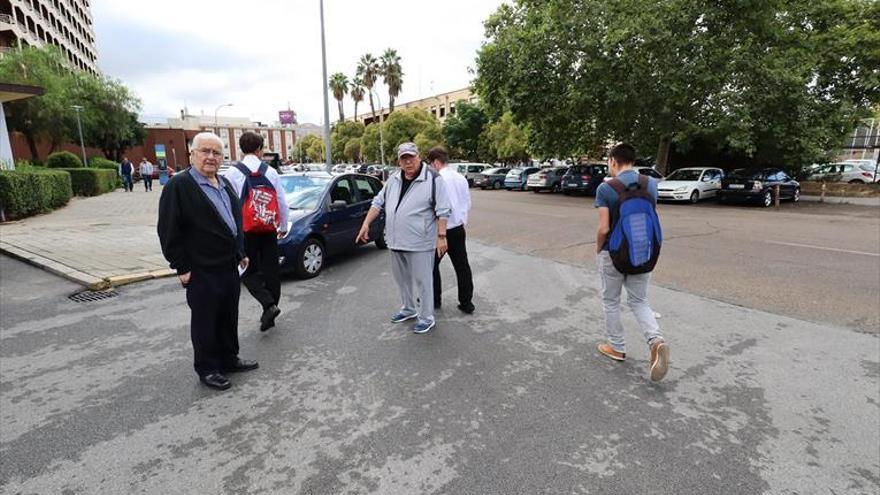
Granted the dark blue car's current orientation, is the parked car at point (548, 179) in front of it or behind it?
behind

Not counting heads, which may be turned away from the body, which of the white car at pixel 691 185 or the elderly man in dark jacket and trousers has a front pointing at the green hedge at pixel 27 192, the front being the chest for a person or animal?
the white car

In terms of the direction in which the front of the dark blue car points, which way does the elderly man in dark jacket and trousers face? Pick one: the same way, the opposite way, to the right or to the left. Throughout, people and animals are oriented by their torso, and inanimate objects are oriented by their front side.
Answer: to the left

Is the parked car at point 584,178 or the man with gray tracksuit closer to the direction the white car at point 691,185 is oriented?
the man with gray tracksuit

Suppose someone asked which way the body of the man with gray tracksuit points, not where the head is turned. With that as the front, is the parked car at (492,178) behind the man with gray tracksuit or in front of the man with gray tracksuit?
behind

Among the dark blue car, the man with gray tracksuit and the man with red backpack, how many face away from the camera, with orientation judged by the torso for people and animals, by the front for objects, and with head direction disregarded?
1

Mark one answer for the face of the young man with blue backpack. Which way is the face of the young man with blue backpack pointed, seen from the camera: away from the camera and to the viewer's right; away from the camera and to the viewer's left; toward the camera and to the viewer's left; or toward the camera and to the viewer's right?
away from the camera and to the viewer's left

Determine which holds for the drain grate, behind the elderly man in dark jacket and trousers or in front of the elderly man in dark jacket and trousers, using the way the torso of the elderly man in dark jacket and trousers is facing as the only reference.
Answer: behind

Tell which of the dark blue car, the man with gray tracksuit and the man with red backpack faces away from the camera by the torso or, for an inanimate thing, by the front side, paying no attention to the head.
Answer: the man with red backpack

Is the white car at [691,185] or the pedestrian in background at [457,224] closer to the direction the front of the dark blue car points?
the pedestrian in background

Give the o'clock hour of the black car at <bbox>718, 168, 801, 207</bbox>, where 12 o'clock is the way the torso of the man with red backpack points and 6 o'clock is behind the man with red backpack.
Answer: The black car is roughly at 2 o'clock from the man with red backpack.

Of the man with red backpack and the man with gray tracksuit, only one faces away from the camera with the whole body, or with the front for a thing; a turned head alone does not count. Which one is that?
the man with red backpack

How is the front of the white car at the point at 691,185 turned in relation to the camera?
facing the viewer and to the left of the viewer

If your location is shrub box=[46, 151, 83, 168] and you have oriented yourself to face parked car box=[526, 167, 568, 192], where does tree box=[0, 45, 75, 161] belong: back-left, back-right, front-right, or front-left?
back-left

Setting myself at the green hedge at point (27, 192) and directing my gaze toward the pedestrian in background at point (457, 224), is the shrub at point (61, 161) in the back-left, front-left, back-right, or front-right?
back-left

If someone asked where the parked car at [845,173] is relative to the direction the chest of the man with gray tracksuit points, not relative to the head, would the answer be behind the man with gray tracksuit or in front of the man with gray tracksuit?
behind

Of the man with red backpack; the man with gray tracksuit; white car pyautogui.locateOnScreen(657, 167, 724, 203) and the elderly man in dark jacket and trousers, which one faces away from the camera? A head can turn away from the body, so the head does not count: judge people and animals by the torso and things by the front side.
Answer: the man with red backpack

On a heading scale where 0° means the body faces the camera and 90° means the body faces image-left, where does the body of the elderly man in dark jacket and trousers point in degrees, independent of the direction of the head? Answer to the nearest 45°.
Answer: approximately 315°

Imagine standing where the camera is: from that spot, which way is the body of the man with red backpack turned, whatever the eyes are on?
away from the camera
